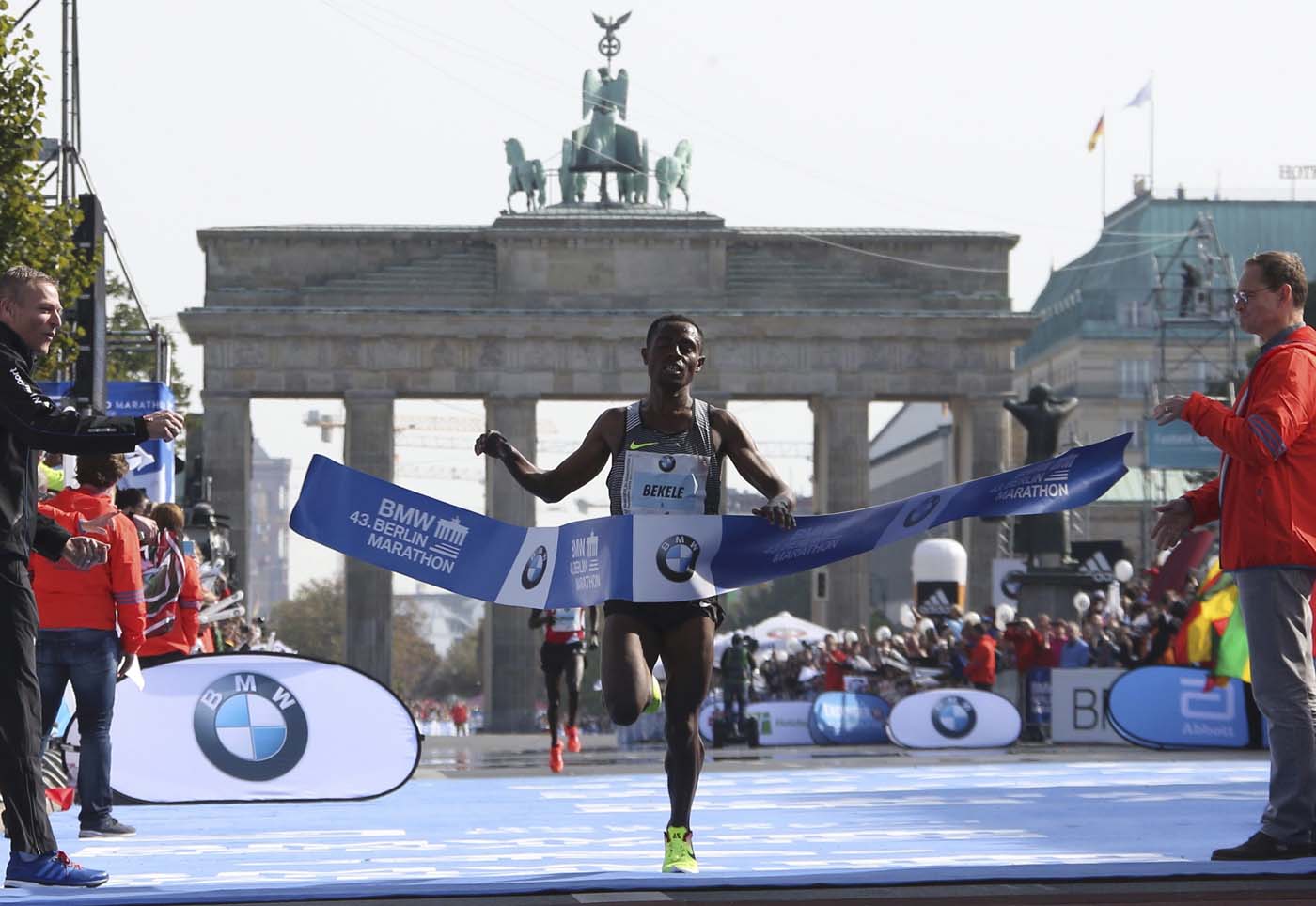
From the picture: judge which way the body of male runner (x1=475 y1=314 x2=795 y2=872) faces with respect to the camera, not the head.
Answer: toward the camera

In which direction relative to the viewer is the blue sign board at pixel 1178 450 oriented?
toward the camera

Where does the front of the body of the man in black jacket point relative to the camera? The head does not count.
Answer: to the viewer's right

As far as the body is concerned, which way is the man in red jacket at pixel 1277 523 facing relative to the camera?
to the viewer's left

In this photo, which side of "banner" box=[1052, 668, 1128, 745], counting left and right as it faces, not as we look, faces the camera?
front

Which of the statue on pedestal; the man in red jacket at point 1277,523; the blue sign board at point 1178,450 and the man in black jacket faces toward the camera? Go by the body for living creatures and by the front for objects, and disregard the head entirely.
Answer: the blue sign board

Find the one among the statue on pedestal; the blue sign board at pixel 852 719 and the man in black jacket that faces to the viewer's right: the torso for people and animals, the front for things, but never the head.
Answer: the man in black jacket

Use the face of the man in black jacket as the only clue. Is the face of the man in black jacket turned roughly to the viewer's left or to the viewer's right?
to the viewer's right
